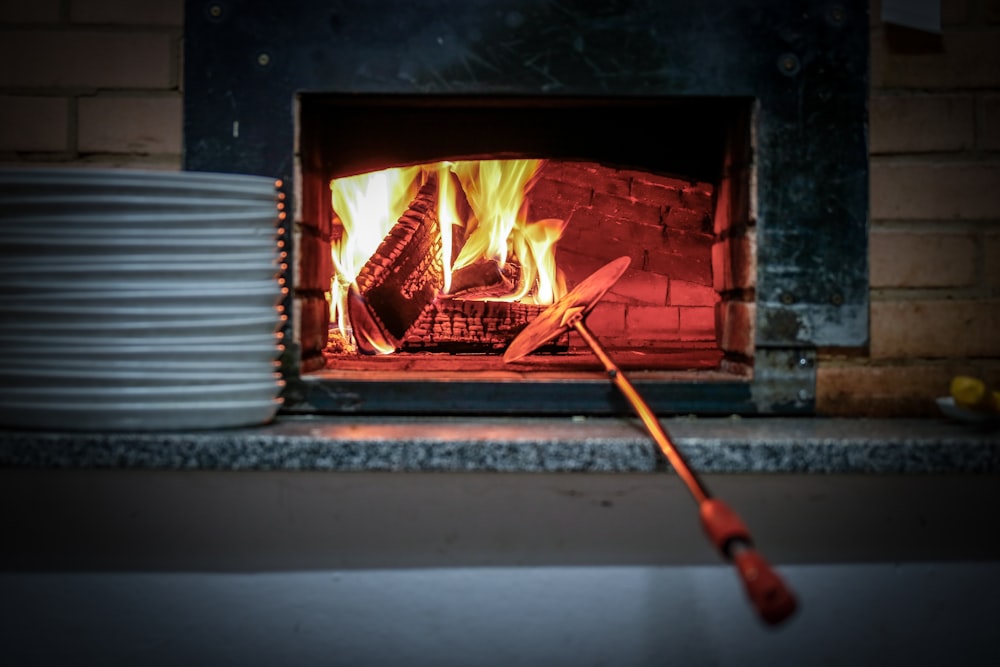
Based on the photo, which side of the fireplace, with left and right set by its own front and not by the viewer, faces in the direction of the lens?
front

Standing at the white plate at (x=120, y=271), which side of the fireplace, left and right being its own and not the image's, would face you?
right

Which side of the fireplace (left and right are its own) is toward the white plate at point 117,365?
right

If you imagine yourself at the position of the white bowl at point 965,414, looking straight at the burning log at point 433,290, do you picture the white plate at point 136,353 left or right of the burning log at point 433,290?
left

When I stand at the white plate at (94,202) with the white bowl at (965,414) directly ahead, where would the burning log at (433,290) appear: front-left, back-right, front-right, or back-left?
front-left

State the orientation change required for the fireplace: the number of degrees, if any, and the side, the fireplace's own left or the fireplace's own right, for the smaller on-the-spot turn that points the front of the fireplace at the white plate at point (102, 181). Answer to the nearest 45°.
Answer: approximately 90° to the fireplace's own right
